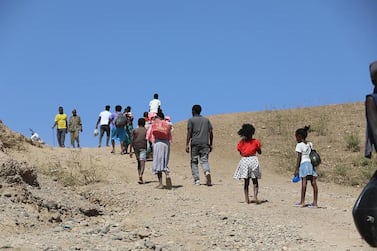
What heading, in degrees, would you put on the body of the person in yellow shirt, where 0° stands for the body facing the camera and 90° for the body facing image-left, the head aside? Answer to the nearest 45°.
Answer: approximately 0°

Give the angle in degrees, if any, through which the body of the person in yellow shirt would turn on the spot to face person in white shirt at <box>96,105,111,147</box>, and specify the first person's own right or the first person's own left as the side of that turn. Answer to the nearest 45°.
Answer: approximately 45° to the first person's own left

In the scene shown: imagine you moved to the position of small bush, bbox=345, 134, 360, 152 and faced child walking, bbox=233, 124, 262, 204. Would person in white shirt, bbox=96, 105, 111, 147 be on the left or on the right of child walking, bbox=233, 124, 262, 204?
right

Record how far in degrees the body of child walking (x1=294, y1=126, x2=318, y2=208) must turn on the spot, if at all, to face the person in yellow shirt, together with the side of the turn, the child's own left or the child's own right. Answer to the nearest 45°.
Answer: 0° — they already face them

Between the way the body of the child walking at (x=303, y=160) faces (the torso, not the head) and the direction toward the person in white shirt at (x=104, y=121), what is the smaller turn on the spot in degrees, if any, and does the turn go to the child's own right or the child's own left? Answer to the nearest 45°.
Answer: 0° — they already face them

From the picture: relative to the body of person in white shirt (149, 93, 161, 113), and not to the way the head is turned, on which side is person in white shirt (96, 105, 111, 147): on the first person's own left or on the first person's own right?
on the first person's own left

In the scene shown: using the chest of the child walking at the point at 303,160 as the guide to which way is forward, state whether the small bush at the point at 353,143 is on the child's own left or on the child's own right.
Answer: on the child's own right

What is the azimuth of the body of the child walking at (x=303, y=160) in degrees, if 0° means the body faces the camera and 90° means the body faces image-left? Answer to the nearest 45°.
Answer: approximately 135°

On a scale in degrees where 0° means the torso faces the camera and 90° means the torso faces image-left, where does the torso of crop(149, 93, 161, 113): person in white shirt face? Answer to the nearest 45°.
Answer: approximately 180°
